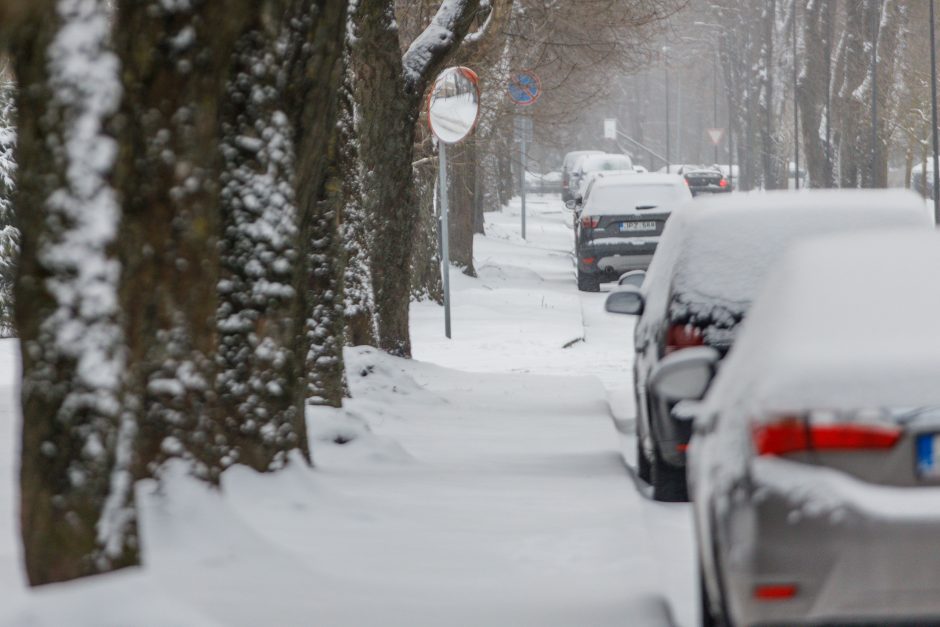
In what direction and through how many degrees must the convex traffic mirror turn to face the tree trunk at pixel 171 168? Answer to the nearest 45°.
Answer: approximately 45° to its right

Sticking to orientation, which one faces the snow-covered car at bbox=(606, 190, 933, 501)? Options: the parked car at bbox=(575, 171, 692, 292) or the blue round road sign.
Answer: the blue round road sign

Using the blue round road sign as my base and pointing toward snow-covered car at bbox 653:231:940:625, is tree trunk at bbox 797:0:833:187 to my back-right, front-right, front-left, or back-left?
back-left

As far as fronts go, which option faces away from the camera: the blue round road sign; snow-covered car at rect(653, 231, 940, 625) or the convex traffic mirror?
the snow-covered car

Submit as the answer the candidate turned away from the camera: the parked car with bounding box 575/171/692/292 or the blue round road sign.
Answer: the parked car

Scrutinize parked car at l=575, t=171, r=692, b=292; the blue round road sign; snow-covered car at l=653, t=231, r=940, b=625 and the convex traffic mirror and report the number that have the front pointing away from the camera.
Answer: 2

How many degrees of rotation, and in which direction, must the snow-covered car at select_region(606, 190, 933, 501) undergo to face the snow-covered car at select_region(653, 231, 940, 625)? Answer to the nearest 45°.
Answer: approximately 180°

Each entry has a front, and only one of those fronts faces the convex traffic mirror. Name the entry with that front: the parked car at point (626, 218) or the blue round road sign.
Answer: the blue round road sign

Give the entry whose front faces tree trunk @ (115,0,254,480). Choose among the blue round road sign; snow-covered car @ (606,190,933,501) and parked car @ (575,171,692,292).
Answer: the blue round road sign

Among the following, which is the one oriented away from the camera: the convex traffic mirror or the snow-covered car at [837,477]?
the snow-covered car

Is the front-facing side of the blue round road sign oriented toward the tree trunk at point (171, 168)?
yes

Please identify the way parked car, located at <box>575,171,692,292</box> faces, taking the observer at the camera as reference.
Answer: facing away from the viewer

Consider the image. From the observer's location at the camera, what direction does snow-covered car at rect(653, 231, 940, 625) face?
facing away from the viewer

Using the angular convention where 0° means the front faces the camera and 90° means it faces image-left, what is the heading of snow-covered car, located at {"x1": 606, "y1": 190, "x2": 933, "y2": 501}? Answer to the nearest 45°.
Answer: approximately 180°
